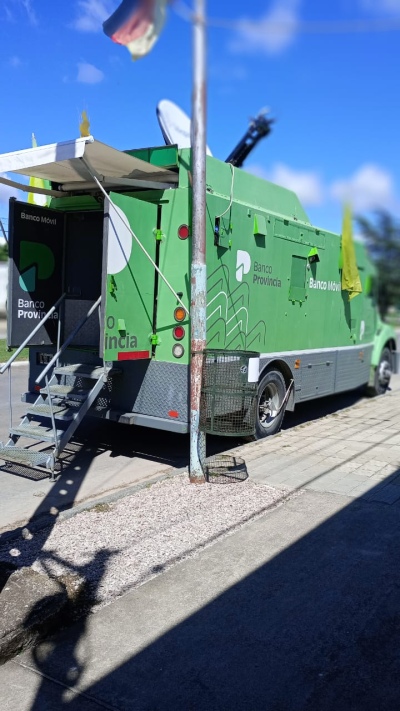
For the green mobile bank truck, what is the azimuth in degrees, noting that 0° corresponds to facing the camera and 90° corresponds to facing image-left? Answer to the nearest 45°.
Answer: approximately 225°

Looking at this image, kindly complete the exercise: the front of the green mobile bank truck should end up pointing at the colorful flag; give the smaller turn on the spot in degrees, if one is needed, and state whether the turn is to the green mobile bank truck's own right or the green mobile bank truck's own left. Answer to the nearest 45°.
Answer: approximately 135° to the green mobile bank truck's own right
